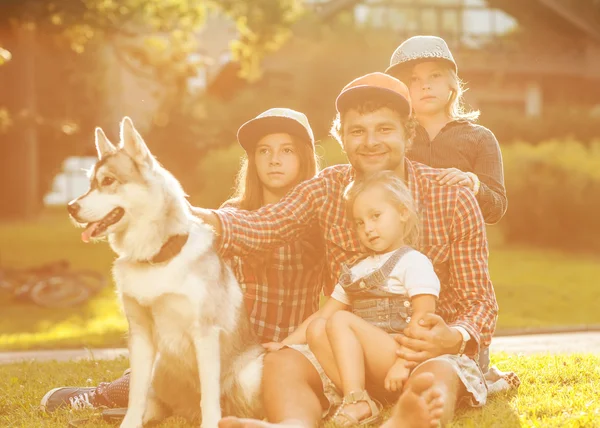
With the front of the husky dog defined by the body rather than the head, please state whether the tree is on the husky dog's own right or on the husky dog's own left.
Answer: on the husky dog's own right

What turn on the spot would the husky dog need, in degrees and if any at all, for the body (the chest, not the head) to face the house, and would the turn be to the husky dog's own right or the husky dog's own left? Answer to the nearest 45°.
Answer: approximately 180°

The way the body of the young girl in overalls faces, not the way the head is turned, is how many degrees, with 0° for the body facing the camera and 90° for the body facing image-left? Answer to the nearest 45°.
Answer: approximately 45°

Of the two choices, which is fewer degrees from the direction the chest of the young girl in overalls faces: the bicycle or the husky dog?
the husky dog

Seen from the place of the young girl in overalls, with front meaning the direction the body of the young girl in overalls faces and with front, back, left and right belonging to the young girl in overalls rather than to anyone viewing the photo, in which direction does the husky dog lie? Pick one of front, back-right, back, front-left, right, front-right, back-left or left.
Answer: front-right

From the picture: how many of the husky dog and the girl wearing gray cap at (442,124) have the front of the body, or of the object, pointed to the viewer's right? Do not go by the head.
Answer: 0

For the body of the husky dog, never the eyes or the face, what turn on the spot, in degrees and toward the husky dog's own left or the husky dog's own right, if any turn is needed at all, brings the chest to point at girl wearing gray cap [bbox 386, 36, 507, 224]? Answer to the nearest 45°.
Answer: approximately 180°

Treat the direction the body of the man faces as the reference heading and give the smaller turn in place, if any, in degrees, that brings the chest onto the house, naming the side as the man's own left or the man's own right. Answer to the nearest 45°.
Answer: approximately 180°

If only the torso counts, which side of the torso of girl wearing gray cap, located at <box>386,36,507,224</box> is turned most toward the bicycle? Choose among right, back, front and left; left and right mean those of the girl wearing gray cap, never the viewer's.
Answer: right
